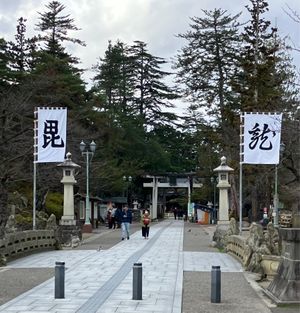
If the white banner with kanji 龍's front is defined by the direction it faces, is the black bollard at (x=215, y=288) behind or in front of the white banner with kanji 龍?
in front

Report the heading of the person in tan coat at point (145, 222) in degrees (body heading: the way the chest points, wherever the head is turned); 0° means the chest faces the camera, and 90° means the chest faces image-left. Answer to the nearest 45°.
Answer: approximately 0°

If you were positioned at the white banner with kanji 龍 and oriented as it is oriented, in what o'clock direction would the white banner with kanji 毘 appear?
The white banner with kanji 毘 is roughly at 3 o'clock from the white banner with kanji 龍.

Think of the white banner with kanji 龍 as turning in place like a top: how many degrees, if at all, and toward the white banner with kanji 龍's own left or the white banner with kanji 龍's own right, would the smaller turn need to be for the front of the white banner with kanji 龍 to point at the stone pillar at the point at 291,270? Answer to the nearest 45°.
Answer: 0° — it already faces it

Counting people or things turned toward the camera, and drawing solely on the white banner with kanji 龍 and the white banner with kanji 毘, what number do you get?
2

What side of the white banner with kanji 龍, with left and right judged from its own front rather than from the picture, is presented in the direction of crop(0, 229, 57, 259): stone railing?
right

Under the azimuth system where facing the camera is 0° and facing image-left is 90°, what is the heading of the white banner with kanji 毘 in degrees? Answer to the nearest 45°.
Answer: approximately 0°

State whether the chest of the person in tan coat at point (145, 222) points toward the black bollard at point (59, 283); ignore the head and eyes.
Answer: yes

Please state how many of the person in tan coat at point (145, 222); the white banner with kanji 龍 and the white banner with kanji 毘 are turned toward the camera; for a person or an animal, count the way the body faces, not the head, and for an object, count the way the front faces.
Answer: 3

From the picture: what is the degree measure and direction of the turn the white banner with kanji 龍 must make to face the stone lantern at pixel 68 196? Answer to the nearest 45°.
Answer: approximately 135° to its right

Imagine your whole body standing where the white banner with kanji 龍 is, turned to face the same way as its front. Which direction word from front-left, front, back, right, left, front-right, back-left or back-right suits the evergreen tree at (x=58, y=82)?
back-right
